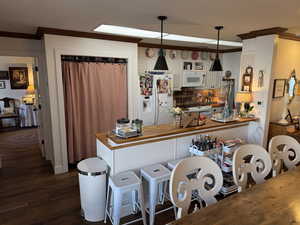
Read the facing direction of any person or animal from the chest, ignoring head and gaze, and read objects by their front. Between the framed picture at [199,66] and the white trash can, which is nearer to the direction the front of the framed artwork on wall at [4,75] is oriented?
the white trash can

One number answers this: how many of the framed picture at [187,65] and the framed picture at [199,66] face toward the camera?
2

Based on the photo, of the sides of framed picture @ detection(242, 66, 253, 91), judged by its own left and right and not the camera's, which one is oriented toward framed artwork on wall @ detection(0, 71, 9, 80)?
right

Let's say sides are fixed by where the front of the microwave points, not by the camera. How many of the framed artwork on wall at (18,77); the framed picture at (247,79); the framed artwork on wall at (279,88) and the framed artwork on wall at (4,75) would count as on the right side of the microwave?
2

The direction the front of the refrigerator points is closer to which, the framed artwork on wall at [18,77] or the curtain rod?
the curtain rod

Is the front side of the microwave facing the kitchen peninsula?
yes

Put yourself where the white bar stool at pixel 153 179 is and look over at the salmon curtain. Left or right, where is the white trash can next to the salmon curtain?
left

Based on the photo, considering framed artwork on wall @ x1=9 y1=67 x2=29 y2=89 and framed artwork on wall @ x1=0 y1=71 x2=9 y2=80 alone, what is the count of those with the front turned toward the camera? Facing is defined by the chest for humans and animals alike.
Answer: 2

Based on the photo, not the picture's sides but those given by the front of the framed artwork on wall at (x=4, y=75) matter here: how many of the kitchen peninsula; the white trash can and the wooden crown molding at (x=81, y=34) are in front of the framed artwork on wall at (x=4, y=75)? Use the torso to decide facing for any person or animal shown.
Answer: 3

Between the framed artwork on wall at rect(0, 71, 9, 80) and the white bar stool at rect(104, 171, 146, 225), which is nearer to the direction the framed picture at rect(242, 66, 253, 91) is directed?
the white bar stool

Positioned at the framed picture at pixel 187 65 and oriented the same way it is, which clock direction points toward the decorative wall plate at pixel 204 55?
The decorative wall plate is roughly at 8 o'clock from the framed picture.
